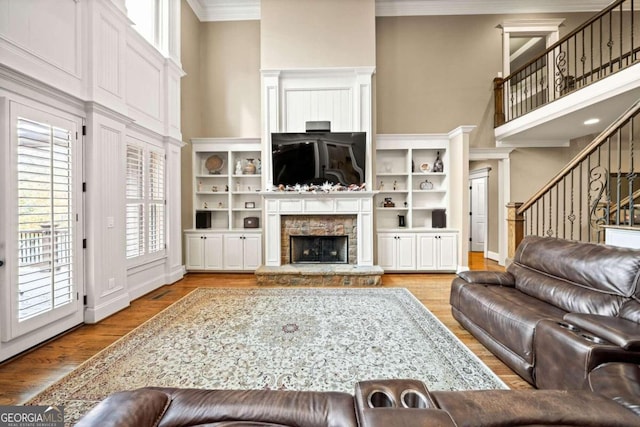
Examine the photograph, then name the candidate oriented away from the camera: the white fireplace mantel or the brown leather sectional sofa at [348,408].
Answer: the brown leather sectional sofa

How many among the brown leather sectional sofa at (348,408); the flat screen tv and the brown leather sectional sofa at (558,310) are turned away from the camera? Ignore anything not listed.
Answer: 1

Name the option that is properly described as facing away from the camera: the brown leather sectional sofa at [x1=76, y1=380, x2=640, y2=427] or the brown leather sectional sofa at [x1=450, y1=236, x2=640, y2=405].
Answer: the brown leather sectional sofa at [x1=76, y1=380, x2=640, y2=427]

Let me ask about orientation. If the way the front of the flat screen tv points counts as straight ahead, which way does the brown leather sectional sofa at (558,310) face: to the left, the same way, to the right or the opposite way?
to the right

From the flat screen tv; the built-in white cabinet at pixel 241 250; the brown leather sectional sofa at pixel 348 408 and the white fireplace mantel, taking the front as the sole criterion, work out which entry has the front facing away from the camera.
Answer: the brown leather sectional sofa

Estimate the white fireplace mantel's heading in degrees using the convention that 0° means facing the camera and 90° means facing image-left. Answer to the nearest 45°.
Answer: approximately 0°

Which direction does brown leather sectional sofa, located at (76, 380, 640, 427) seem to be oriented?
away from the camera

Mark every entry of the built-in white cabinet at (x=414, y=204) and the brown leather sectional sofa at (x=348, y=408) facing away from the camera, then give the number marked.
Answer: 1

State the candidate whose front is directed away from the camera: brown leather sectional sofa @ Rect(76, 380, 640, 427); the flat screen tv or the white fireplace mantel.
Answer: the brown leather sectional sofa
